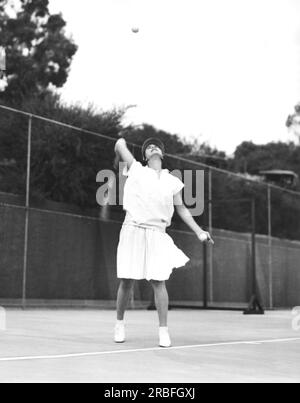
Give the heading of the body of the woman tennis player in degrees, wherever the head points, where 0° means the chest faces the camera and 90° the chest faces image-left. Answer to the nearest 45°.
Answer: approximately 0°

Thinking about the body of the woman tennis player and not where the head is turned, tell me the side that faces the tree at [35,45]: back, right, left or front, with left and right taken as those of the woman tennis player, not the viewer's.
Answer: back
